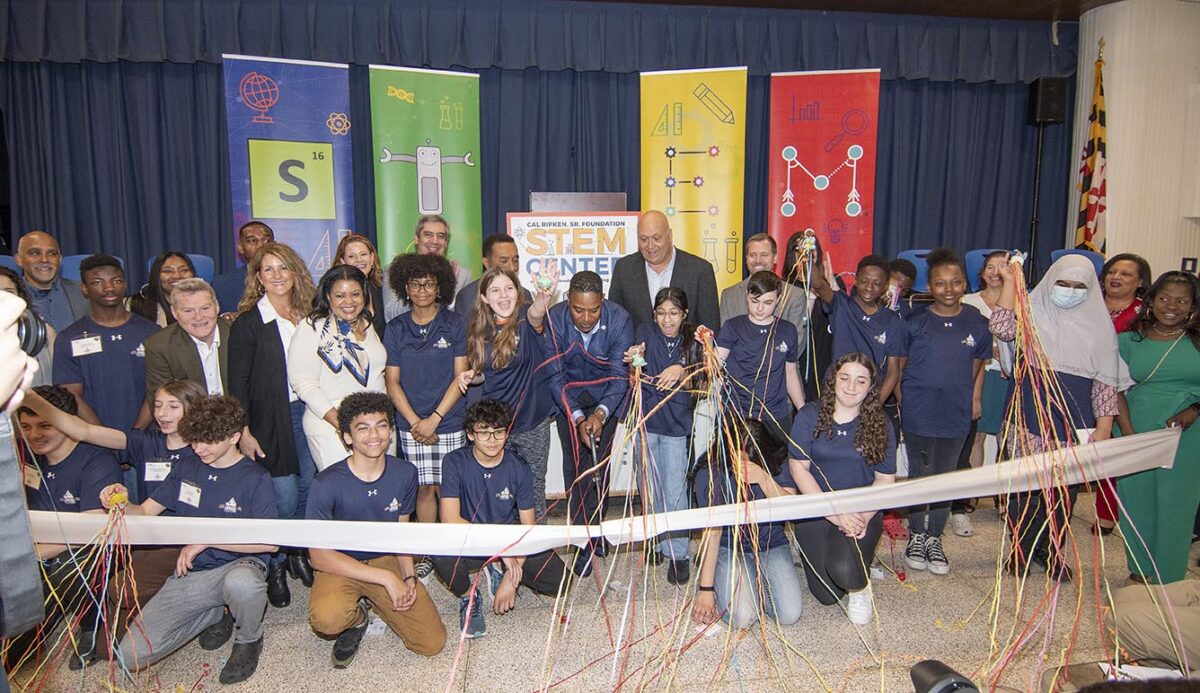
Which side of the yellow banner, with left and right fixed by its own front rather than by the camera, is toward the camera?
front

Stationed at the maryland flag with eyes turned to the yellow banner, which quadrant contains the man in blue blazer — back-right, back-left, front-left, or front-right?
front-left

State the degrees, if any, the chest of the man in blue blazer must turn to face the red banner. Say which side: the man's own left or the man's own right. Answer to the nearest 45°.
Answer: approximately 135° to the man's own left

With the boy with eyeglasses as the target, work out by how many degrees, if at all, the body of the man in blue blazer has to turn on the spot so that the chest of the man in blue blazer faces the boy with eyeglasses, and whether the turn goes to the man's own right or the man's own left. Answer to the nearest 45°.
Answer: approximately 45° to the man's own right

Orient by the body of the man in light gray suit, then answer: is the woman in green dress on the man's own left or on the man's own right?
on the man's own left

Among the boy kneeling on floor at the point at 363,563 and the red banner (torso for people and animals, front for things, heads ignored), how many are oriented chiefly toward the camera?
2

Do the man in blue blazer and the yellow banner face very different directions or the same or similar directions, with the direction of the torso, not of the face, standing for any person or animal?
same or similar directions

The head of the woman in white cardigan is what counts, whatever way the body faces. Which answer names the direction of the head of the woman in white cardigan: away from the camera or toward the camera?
toward the camera

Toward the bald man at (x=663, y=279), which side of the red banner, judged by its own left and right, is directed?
front

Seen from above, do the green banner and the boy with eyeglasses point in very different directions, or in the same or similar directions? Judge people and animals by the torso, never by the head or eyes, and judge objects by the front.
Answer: same or similar directions

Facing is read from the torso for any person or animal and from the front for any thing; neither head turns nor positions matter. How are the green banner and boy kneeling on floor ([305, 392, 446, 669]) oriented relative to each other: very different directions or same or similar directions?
same or similar directions

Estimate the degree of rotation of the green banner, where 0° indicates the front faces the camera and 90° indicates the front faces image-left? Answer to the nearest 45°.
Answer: approximately 0°

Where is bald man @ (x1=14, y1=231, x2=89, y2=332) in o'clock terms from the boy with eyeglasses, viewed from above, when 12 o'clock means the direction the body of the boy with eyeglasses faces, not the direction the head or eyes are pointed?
The bald man is roughly at 4 o'clock from the boy with eyeglasses.

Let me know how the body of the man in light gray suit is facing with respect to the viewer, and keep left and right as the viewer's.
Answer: facing the viewer

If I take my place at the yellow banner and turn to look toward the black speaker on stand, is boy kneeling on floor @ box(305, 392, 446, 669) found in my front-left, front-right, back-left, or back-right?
back-right

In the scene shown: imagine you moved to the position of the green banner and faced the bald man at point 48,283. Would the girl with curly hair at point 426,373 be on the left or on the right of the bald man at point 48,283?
left

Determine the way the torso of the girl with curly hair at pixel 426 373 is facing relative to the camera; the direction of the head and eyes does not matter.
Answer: toward the camera

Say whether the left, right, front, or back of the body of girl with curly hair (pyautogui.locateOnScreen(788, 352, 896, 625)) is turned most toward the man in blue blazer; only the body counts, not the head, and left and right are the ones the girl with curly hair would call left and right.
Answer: right
